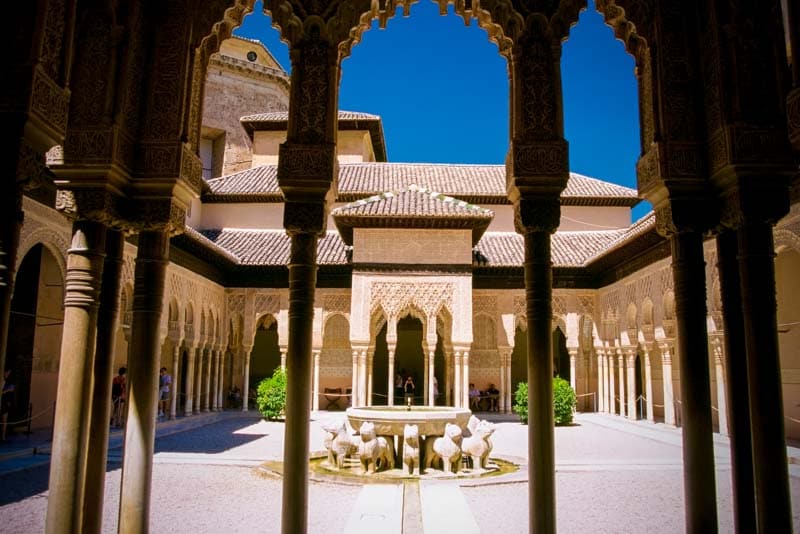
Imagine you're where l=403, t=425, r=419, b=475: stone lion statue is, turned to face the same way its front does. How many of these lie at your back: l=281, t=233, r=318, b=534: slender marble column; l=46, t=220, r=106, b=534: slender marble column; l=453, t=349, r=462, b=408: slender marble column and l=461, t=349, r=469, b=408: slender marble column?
2

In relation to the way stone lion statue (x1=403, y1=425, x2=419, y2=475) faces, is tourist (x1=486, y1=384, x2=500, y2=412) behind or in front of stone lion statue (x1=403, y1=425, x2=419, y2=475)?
behind

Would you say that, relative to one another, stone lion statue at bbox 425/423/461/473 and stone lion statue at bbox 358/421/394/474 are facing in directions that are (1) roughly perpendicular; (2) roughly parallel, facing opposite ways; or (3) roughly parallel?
roughly perpendicular

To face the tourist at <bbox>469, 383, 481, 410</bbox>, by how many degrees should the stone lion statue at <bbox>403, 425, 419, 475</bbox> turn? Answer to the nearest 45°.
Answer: approximately 180°

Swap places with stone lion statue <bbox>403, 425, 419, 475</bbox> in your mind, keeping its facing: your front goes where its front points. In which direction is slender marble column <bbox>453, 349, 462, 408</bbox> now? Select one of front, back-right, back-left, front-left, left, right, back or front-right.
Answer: back

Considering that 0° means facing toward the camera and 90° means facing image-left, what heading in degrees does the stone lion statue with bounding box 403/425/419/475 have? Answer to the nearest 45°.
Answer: approximately 0°

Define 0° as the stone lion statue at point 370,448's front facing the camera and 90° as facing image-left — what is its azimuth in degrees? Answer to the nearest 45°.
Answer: approximately 45°

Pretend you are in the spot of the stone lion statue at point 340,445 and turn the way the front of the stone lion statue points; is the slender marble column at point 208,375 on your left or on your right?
on your right

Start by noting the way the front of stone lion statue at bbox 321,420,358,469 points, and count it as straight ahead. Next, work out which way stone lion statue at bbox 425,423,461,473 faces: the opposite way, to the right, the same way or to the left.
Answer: to the left
